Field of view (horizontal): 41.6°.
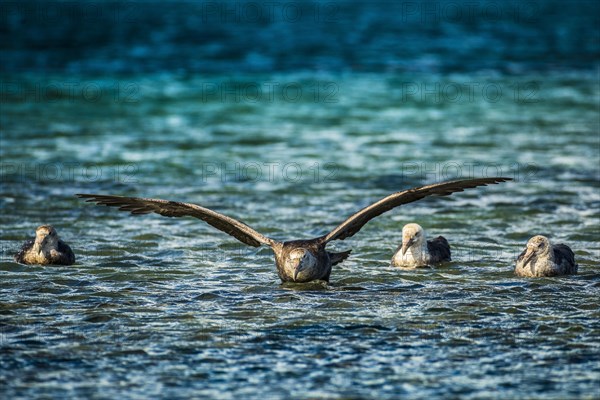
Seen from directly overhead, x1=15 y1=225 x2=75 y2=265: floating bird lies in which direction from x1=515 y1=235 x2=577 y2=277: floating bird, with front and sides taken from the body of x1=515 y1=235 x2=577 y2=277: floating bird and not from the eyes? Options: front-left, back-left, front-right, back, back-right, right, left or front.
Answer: front-right

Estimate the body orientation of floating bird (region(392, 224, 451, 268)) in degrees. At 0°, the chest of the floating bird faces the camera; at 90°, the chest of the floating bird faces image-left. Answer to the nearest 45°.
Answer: approximately 45°

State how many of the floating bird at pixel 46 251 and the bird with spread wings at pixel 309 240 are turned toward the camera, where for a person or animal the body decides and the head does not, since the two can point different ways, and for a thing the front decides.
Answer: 2

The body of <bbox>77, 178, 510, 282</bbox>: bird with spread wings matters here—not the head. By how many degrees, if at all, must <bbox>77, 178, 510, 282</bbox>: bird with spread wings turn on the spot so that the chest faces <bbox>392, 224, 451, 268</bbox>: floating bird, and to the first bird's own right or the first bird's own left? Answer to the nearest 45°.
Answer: approximately 135° to the first bird's own left

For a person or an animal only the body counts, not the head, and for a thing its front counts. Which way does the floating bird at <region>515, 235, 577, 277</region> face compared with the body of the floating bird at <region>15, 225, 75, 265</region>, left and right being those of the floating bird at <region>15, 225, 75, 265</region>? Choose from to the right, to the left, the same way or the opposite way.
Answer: to the right

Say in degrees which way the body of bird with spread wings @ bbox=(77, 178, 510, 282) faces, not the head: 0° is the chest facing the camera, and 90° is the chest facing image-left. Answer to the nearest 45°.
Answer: approximately 0°
